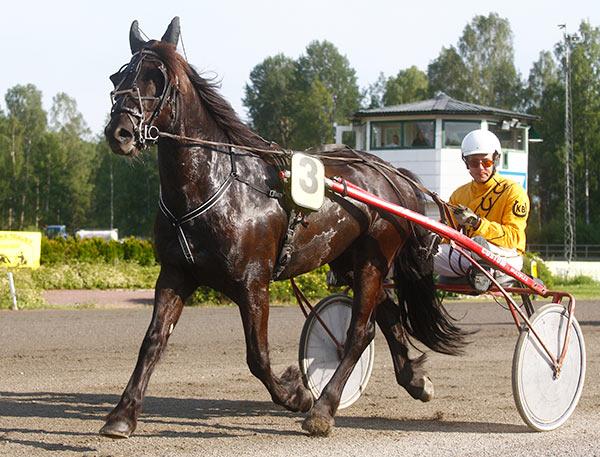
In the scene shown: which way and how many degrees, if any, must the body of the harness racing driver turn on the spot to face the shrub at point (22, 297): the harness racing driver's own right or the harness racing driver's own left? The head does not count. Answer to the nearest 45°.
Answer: approximately 90° to the harness racing driver's own right

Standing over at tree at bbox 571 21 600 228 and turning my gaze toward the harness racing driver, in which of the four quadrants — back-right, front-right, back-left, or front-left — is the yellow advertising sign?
front-right

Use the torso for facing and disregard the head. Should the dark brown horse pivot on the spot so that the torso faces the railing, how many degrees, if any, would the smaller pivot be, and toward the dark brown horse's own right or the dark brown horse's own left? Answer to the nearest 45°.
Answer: approximately 135° to the dark brown horse's own right

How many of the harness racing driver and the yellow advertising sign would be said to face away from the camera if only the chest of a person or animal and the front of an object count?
0

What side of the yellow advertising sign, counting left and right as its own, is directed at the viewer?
front

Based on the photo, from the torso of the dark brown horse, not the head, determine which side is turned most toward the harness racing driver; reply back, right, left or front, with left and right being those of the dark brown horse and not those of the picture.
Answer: back

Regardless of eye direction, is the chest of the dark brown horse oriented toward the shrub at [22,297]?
no

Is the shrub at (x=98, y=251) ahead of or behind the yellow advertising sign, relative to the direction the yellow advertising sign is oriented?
behind

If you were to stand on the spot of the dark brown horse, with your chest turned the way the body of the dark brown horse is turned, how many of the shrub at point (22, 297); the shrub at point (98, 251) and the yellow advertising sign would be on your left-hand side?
0

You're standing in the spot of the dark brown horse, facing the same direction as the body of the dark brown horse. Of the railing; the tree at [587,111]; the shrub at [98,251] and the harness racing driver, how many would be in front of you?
0

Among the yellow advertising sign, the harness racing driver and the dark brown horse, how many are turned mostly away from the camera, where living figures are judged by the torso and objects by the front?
0

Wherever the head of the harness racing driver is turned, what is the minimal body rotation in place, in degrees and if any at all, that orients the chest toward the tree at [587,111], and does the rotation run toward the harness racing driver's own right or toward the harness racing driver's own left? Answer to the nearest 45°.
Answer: approximately 135° to the harness racing driver's own right

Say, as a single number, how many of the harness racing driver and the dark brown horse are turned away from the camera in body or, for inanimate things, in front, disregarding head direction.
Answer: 0

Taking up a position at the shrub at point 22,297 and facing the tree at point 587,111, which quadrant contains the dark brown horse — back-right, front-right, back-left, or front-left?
back-right

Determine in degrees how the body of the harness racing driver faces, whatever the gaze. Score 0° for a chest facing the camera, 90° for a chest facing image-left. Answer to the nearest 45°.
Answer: approximately 45°

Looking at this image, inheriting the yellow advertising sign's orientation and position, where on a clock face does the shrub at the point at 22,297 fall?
The shrub is roughly at 12 o'clock from the yellow advertising sign.

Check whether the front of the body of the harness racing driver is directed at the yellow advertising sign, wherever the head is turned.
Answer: no

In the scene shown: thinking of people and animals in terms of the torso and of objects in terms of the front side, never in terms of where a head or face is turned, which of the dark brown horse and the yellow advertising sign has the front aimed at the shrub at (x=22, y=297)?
the yellow advertising sign
